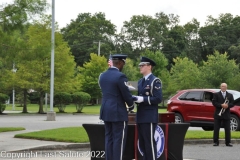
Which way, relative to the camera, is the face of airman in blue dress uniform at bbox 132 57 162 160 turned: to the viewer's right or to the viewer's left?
to the viewer's left

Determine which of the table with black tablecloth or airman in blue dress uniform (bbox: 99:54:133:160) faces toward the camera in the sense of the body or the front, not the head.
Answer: the table with black tablecloth

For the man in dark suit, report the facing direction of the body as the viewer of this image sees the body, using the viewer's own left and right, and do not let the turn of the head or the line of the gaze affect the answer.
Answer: facing the viewer

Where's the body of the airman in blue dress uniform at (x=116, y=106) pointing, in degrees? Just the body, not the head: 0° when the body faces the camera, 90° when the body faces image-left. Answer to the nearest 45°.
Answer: approximately 225°

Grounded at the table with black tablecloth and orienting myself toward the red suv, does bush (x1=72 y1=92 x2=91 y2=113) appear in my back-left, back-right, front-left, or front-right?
front-left

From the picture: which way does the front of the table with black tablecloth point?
toward the camera

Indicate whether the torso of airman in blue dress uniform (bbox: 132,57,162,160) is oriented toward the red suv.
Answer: no

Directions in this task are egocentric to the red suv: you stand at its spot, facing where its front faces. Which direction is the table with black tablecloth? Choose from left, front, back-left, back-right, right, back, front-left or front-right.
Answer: front-right

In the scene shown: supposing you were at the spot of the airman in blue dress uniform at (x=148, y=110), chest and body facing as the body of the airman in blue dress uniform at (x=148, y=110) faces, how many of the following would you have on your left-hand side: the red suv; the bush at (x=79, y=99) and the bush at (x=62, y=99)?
0

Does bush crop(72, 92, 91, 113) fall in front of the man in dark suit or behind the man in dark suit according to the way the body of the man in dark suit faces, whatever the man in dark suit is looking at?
behind

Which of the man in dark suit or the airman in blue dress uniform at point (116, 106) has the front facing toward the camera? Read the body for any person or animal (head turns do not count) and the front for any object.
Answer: the man in dark suit

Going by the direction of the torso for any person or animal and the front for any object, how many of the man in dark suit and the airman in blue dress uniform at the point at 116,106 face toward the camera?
1
